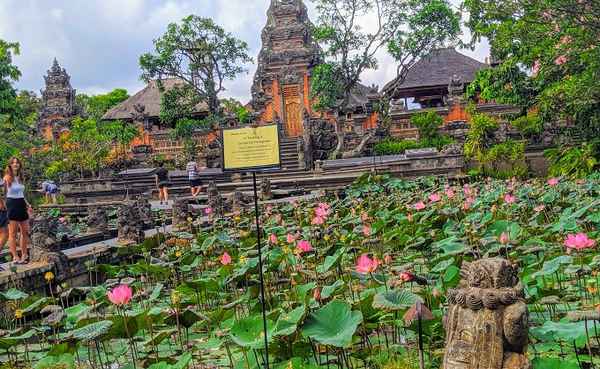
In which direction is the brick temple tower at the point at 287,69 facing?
toward the camera

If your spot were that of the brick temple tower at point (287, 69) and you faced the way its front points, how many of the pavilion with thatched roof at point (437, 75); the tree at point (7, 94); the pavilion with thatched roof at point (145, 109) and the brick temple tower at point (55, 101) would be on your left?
1

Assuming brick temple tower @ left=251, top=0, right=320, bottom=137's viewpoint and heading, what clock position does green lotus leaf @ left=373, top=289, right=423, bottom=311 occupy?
The green lotus leaf is roughly at 12 o'clock from the brick temple tower.

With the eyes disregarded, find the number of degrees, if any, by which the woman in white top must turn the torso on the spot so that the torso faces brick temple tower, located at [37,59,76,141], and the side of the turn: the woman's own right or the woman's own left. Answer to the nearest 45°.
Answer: approximately 180°

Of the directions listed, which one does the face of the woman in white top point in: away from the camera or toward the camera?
toward the camera

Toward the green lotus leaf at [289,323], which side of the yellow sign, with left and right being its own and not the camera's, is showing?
front

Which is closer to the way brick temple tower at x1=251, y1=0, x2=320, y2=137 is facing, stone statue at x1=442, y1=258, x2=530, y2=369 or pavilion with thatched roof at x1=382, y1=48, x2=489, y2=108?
the stone statue

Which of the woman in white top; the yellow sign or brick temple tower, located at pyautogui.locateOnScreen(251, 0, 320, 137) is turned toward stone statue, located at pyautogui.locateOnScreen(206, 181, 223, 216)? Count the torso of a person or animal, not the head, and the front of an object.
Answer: the brick temple tower

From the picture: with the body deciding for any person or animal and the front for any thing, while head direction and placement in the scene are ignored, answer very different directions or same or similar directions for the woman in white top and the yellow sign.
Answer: same or similar directions

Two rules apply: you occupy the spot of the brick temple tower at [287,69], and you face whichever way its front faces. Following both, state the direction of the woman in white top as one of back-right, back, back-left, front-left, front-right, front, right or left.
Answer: front

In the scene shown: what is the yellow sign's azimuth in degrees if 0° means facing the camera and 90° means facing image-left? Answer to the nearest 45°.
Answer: approximately 0°

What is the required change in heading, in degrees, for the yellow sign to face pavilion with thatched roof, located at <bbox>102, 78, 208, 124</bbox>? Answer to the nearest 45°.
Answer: approximately 180°

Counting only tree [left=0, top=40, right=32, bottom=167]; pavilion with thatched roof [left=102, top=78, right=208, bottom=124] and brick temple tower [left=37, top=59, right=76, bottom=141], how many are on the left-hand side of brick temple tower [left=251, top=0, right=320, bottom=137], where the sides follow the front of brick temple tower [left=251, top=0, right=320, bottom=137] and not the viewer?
0

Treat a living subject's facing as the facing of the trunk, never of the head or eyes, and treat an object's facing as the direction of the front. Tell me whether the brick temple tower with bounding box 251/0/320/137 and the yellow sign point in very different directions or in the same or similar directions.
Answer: same or similar directions

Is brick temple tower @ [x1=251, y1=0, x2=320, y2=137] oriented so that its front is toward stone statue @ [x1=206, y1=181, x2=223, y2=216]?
yes

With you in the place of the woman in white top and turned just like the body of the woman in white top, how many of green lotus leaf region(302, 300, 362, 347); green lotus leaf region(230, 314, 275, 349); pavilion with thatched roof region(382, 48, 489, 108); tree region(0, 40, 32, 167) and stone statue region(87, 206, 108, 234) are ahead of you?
2
